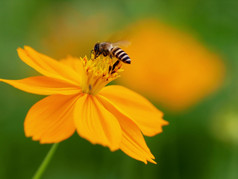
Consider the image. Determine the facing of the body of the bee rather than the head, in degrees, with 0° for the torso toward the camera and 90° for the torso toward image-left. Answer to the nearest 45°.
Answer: approximately 90°
